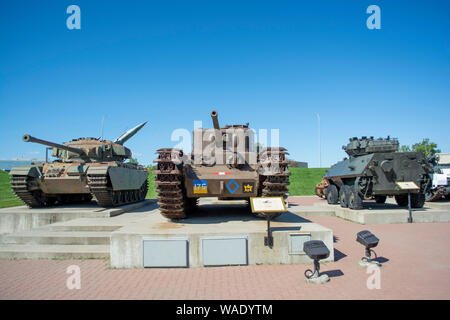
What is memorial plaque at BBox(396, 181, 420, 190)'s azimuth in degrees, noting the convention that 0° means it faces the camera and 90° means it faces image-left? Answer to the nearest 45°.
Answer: approximately 0°

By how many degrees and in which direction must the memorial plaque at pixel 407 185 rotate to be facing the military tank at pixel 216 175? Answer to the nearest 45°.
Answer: approximately 45° to its right

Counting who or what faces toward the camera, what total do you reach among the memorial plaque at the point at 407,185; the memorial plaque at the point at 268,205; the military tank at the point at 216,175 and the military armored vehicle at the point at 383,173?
3

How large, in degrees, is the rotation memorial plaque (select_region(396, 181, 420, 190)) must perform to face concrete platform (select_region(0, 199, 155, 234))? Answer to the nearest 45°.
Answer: approximately 45° to its right

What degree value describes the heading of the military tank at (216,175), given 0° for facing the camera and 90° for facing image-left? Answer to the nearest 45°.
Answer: approximately 0°

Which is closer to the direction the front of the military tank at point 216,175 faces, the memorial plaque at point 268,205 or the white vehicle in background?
the memorial plaque

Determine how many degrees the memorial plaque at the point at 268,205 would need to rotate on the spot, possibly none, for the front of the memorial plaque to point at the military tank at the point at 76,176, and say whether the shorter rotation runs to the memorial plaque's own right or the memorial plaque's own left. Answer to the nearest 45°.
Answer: approximately 135° to the memorial plaque's own right
